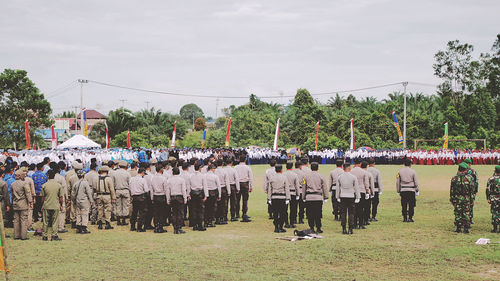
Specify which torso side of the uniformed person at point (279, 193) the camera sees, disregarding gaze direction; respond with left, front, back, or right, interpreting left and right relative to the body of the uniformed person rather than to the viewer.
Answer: back

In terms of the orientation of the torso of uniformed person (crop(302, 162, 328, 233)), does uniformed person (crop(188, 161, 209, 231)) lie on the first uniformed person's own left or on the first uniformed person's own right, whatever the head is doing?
on the first uniformed person's own left

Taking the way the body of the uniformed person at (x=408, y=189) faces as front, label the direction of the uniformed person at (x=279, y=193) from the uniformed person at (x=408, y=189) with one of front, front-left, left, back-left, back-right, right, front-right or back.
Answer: back-left

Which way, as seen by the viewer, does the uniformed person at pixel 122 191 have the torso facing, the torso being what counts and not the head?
away from the camera

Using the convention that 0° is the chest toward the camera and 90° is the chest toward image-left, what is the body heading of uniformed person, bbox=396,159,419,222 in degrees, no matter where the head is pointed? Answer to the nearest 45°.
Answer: approximately 180°

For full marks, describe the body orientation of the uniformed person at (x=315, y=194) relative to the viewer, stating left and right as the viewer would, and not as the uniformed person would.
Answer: facing away from the viewer

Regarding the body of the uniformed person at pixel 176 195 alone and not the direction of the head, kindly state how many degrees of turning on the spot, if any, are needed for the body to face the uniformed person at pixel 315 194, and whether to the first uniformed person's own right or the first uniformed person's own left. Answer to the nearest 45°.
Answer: approximately 45° to the first uniformed person's own right

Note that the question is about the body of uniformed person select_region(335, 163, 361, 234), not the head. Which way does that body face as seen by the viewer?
away from the camera

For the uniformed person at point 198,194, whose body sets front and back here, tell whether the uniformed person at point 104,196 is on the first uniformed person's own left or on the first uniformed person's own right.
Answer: on the first uniformed person's own left

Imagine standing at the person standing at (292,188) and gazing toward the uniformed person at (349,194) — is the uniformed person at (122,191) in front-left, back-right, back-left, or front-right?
back-right

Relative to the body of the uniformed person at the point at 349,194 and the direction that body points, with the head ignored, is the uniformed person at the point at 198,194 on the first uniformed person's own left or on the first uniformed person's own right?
on the first uniformed person's own left

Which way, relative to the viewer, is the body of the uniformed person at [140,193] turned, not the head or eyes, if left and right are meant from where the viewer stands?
facing away from the viewer and to the right of the viewer
